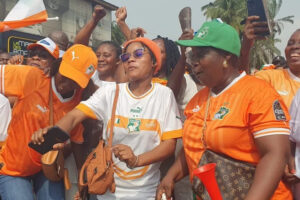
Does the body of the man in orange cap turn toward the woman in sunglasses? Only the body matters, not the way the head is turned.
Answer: yes

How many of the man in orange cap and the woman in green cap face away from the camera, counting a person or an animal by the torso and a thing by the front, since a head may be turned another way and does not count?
0

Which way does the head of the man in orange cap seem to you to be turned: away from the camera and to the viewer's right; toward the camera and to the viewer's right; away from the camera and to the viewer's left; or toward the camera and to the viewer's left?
toward the camera and to the viewer's right

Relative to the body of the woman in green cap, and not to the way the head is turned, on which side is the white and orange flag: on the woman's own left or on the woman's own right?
on the woman's own right

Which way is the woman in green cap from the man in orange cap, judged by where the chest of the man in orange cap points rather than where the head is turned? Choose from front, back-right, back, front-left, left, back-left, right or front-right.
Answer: front

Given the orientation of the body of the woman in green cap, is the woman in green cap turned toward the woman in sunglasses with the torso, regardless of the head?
no

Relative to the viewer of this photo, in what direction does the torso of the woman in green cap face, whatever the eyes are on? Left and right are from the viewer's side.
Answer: facing the viewer and to the left of the viewer

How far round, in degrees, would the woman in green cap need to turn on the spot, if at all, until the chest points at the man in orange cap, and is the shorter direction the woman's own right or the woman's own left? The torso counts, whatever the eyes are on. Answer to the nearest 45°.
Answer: approximately 45° to the woman's own right

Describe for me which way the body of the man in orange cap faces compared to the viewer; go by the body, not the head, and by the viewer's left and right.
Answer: facing the viewer and to the right of the viewer
